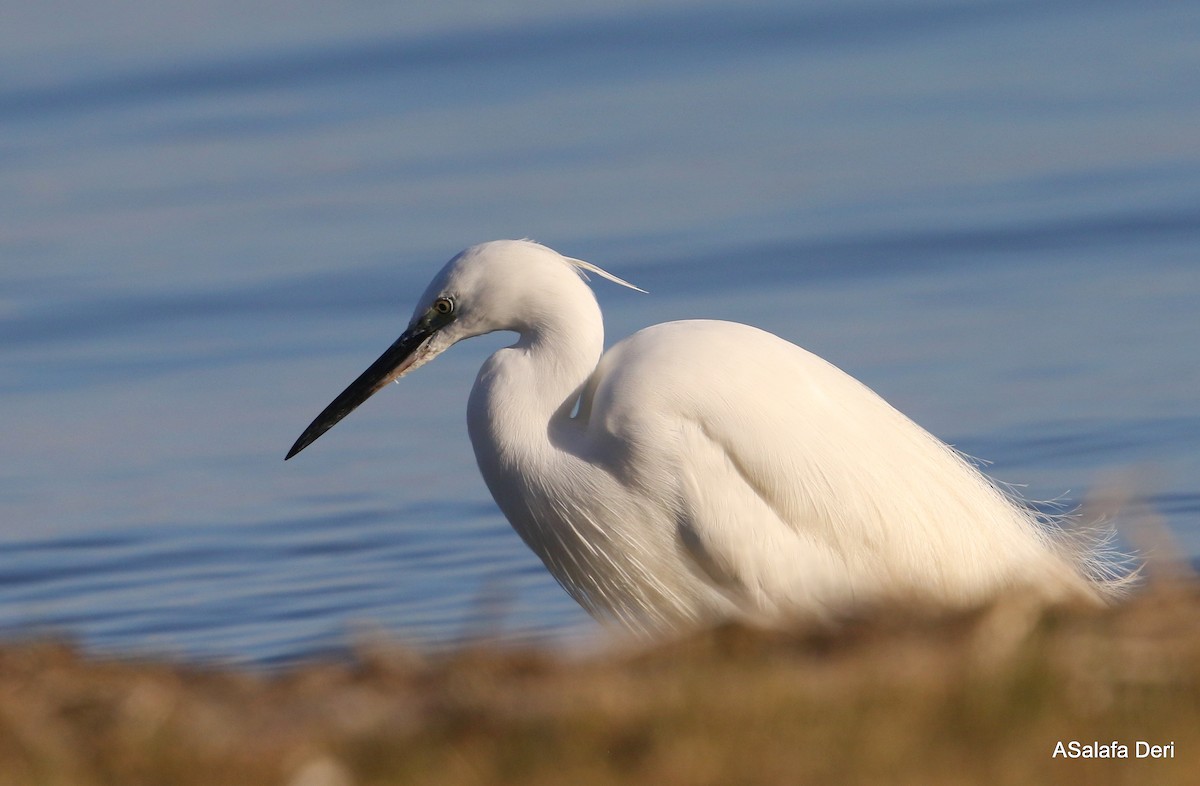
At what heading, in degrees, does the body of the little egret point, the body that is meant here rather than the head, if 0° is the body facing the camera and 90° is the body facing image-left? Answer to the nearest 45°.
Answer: approximately 90°
